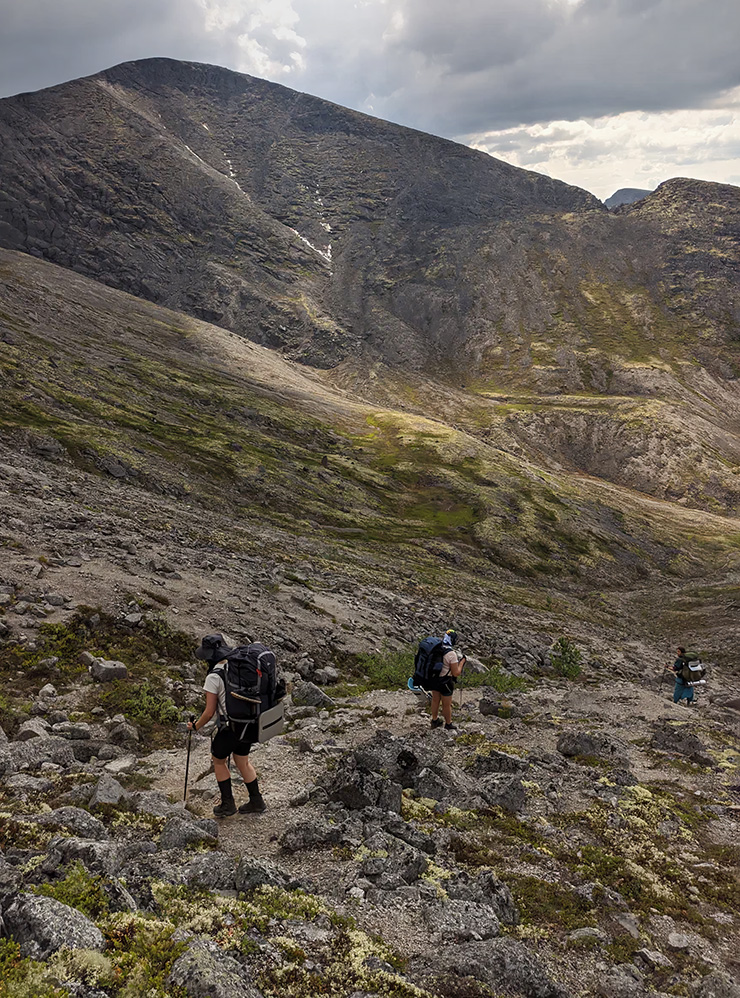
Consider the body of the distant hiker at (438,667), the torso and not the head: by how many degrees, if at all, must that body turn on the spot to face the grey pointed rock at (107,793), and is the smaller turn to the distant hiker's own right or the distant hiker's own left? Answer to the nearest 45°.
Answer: approximately 180°

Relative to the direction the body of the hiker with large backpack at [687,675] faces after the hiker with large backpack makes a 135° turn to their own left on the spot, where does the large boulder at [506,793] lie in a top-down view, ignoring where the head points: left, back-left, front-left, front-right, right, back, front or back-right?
front

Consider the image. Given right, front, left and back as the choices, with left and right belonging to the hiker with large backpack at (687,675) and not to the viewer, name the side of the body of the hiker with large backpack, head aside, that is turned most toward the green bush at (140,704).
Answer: left

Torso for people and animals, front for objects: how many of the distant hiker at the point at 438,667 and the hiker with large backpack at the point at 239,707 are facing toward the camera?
0

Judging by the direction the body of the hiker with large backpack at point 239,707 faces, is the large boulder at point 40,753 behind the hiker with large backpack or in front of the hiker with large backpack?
in front

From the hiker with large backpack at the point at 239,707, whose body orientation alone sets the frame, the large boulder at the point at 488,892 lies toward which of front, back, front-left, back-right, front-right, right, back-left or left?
back

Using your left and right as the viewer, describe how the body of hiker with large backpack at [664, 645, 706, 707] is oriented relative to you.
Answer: facing away from the viewer and to the left of the viewer

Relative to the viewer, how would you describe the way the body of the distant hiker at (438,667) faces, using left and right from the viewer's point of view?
facing away from the viewer and to the right of the viewer

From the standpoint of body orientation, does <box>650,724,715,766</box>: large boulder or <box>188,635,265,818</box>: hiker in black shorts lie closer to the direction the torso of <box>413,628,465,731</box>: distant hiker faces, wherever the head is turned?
the large boulder

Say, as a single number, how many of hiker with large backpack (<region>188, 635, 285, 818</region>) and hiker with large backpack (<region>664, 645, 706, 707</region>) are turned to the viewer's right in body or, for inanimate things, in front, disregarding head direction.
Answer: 0

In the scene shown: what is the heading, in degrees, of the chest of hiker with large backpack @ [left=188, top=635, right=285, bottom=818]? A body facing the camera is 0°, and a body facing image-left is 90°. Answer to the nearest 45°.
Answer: approximately 135°

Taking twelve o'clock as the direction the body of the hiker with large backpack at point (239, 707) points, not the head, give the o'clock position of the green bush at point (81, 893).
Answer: The green bush is roughly at 8 o'clock from the hiker with large backpack.
